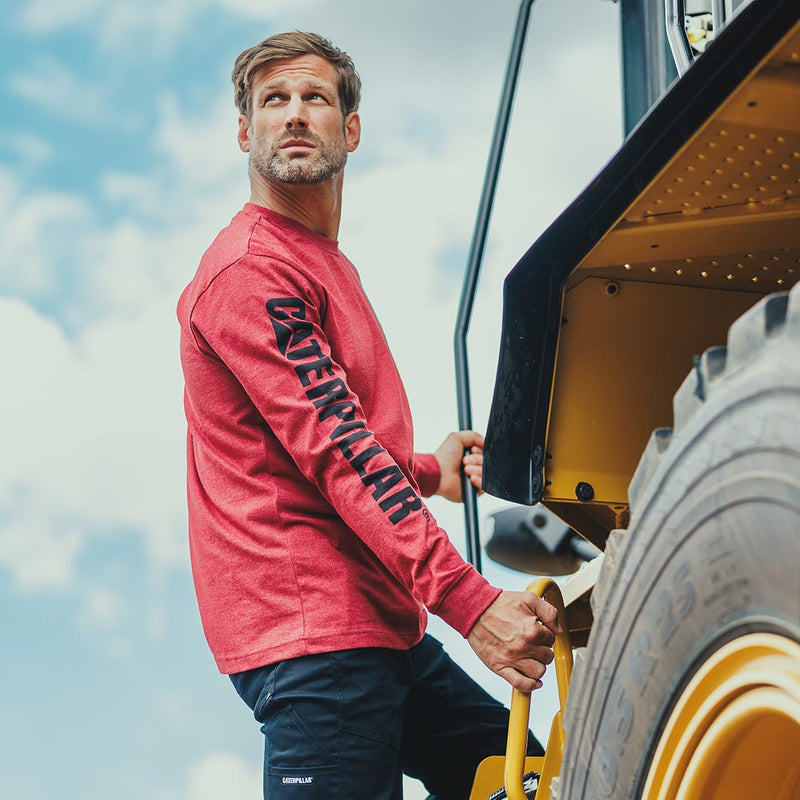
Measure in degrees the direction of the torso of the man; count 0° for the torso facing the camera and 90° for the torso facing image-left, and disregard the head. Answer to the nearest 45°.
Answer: approximately 270°
